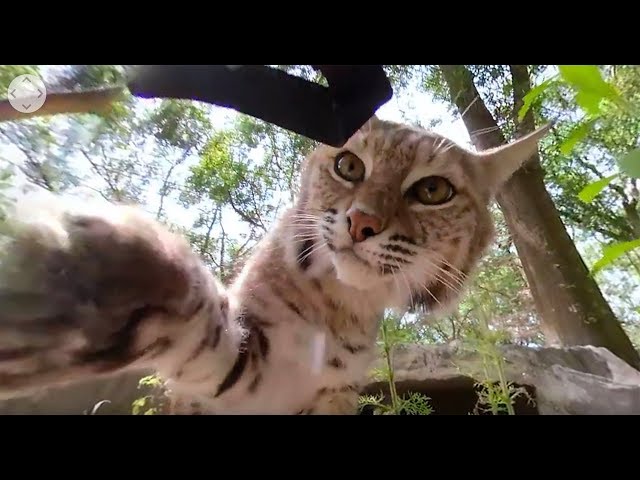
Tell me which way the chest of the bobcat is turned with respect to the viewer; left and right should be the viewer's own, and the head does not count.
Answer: facing the viewer

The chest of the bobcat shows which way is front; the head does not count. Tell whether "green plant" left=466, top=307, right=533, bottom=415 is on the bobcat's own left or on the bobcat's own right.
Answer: on the bobcat's own left

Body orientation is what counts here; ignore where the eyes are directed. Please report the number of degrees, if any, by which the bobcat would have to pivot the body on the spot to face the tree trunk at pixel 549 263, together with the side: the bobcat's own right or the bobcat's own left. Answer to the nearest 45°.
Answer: approximately 90° to the bobcat's own left

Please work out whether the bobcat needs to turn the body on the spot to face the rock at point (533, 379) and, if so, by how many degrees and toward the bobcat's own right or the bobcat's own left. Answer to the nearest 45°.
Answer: approximately 90° to the bobcat's own left

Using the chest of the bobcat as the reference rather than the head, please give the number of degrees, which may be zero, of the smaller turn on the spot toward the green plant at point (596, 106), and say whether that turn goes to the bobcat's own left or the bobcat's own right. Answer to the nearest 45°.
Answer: approximately 45° to the bobcat's own left
